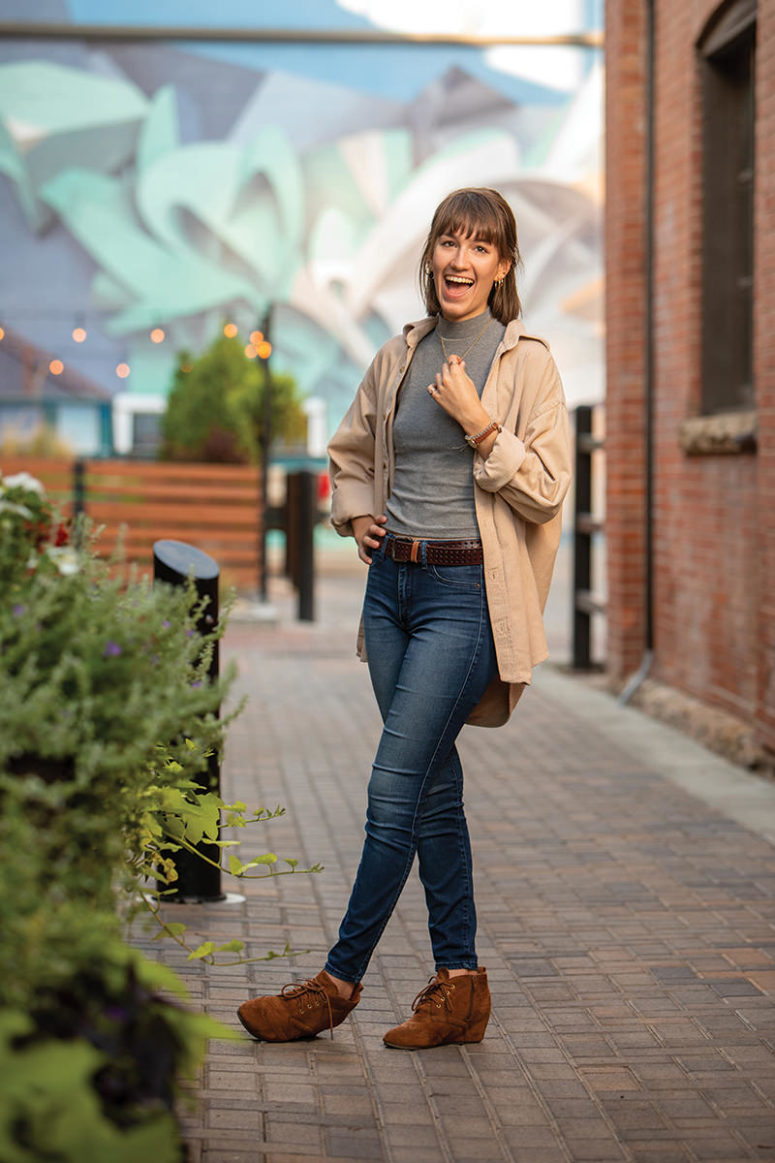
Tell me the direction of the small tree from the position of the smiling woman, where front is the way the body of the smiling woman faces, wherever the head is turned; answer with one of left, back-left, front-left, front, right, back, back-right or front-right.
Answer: back-right

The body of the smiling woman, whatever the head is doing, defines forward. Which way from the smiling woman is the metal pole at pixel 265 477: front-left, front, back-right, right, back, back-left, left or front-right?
back-right

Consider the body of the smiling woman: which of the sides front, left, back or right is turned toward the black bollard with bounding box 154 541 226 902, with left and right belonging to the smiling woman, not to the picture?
right

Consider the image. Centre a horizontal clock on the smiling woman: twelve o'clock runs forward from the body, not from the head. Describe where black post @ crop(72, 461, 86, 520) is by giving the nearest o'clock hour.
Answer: The black post is roughly at 4 o'clock from the smiling woman.

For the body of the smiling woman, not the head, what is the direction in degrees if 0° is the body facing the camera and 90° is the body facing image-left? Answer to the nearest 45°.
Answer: approximately 45°
